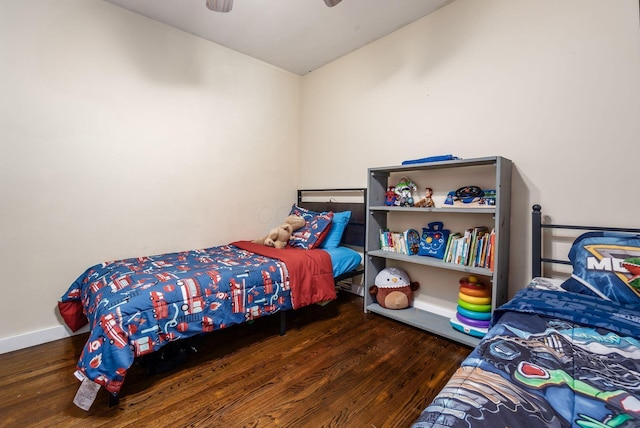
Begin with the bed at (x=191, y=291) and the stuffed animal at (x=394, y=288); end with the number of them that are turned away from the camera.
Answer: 0

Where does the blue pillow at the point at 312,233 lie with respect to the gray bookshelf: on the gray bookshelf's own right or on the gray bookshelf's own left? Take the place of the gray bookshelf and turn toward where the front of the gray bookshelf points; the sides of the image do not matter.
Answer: on the gray bookshelf's own right

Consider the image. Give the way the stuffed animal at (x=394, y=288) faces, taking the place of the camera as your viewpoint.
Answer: facing the viewer

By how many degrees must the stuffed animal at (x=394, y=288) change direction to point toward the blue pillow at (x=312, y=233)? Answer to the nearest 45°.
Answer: approximately 90° to its right

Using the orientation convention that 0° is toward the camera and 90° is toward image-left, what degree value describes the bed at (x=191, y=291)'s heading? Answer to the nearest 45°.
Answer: approximately 45°

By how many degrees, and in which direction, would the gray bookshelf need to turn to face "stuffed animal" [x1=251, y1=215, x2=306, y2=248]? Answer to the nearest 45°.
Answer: approximately 45° to its right

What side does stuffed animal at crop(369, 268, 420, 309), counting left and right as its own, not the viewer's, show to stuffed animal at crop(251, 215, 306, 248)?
right

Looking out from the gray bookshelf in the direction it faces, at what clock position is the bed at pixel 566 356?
The bed is roughly at 10 o'clock from the gray bookshelf.

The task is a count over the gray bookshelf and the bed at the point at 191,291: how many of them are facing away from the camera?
0

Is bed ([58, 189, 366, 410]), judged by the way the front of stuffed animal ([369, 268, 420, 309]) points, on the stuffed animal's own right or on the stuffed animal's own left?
on the stuffed animal's own right

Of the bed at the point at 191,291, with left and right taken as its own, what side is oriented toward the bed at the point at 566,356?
left

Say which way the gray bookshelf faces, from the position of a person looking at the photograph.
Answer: facing the viewer and to the left of the viewer

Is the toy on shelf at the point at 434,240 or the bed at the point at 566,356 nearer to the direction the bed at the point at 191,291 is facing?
the bed
